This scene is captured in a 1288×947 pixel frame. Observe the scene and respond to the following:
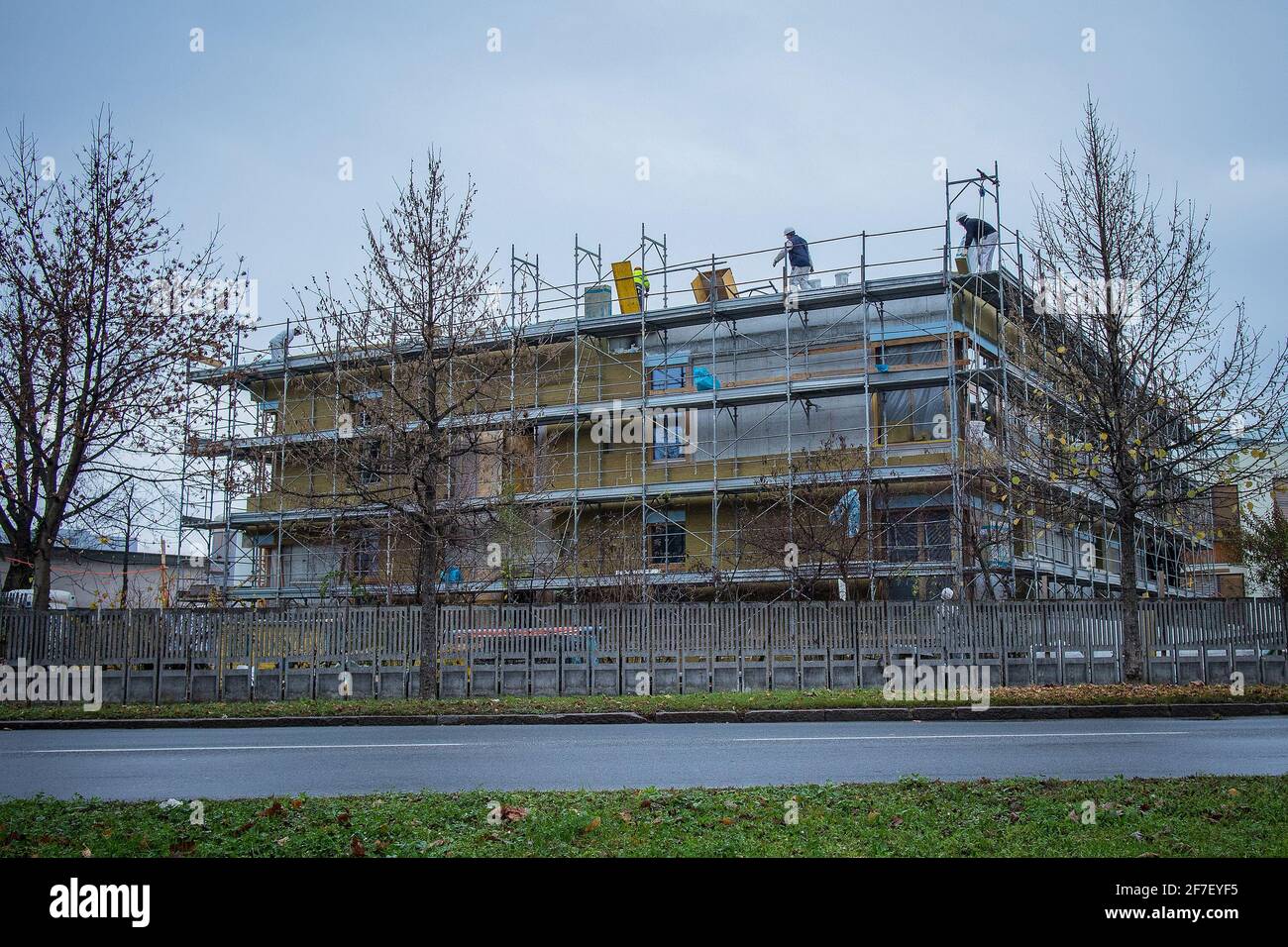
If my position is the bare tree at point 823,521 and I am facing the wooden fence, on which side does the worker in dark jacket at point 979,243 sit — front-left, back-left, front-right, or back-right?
back-left

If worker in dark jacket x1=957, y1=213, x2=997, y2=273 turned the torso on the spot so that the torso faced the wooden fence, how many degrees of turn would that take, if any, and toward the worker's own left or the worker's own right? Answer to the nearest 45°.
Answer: approximately 45° to the worker's own left

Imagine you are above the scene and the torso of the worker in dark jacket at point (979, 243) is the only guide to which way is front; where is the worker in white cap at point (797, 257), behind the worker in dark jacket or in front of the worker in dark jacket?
in front

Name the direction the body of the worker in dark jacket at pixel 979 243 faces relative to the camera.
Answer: to the viewer's left

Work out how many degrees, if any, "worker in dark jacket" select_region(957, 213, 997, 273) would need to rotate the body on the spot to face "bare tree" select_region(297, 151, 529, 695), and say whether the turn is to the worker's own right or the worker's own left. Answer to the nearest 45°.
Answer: approximately 45° to the worker's own left

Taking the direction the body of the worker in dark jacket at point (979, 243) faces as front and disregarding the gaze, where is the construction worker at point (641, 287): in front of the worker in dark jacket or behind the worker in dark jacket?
in front
